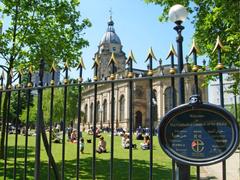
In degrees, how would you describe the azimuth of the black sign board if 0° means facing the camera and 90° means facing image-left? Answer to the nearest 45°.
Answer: approximately 0°

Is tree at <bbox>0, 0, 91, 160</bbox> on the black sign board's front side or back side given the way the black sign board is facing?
on the back side
